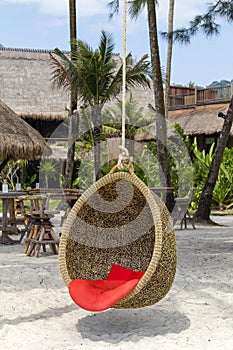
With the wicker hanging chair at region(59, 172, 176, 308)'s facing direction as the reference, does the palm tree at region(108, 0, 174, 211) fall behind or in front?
behind

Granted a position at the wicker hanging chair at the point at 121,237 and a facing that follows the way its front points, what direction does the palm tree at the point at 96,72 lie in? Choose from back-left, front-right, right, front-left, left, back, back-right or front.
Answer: back-right

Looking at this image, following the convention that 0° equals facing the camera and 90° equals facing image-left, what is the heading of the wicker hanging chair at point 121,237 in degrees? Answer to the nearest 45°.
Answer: approximately 45°

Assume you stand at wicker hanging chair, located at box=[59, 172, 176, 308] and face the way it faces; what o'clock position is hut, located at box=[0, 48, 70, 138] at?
The hut is roughly at 4 o'clock from the wicker hanging chair.
